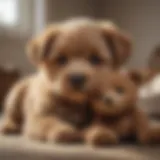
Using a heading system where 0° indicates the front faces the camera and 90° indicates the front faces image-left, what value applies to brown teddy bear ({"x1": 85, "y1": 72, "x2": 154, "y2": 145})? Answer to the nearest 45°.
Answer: approximately 45°

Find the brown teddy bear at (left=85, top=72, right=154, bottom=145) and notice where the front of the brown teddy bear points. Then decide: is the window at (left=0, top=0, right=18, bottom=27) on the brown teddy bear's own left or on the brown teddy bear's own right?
on the brown teddy bear's own right
